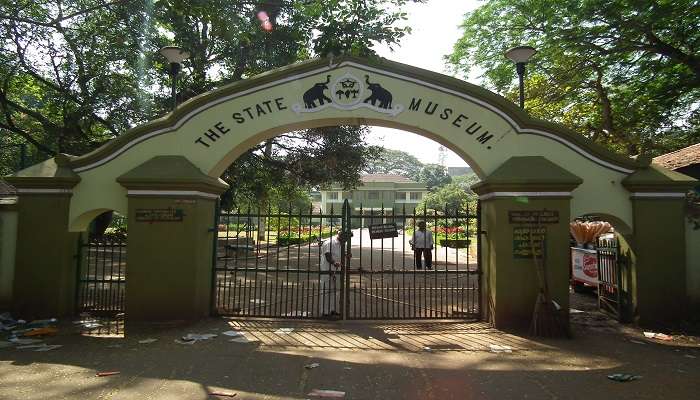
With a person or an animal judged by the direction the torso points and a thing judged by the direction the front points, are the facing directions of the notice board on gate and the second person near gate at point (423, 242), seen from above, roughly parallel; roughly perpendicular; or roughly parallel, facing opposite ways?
roughly parallel

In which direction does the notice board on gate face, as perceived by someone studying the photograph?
facing the viewer

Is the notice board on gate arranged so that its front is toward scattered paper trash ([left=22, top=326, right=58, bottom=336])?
no

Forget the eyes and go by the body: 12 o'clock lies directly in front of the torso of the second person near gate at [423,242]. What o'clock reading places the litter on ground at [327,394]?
The litter on ground is roughly at 12 o'clock from the second person near gate.

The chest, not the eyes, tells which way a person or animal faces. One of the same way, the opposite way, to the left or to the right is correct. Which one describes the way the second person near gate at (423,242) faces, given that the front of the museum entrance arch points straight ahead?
the same way

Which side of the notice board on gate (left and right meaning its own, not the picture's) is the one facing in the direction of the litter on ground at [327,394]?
front

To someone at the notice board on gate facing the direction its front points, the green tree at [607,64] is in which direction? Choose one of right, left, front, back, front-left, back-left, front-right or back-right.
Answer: back-left

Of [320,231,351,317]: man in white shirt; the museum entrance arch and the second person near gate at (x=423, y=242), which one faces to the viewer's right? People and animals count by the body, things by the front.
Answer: the man in white shirt

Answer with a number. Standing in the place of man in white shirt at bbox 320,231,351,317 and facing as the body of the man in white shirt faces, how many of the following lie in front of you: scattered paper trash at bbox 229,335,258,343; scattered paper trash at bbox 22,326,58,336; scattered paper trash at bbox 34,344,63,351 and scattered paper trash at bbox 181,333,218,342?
0

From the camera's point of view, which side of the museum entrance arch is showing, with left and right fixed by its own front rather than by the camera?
front

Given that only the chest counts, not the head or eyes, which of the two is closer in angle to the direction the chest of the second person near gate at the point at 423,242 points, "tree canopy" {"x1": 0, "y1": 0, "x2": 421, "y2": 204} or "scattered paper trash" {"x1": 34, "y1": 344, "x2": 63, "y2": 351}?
the scattered paper trash

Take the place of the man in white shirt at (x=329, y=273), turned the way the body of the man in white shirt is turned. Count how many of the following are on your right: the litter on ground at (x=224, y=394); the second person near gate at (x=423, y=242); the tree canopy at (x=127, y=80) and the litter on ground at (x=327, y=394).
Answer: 2

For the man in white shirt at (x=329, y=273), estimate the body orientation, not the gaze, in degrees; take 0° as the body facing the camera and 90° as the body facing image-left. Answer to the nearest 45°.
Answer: approximately 270°

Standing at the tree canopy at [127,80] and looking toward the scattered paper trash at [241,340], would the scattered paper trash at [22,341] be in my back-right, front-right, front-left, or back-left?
front-right
